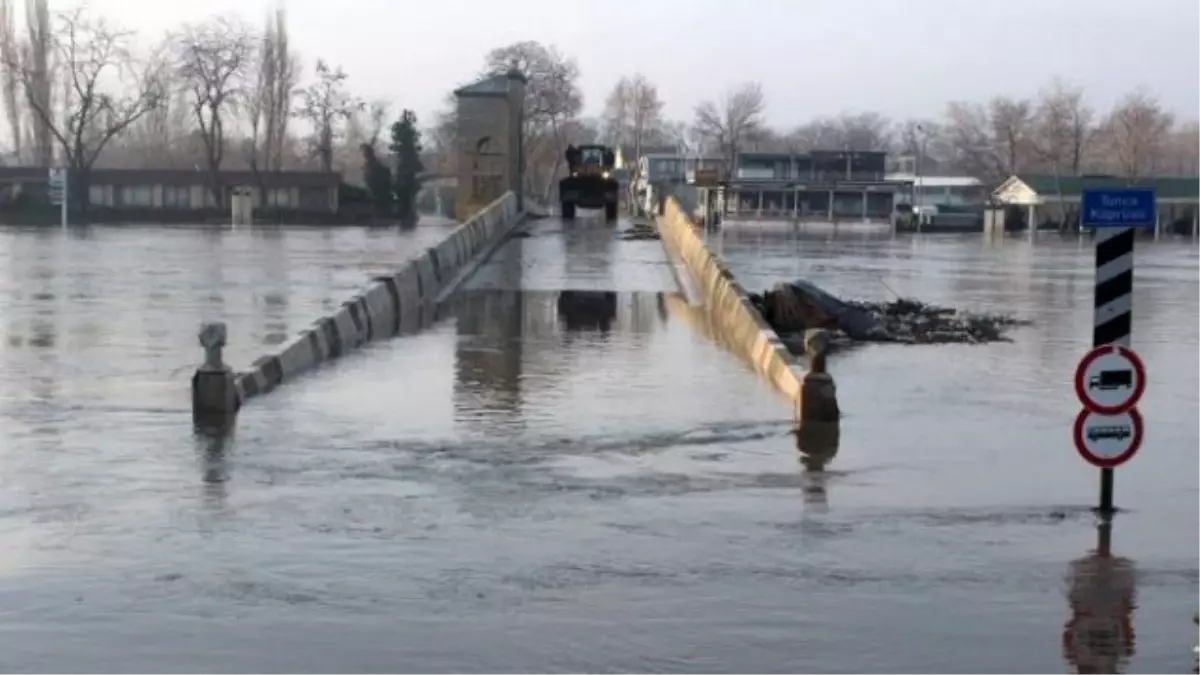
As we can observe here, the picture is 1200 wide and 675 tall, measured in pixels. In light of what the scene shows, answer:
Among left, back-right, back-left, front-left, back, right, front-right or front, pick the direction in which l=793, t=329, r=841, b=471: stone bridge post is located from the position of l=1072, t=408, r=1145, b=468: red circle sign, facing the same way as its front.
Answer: back-right

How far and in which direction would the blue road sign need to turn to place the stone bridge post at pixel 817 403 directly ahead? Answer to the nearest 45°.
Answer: approximately 135° to its right

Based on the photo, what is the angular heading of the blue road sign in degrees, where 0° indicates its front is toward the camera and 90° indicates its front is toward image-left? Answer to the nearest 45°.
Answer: approximately 0°

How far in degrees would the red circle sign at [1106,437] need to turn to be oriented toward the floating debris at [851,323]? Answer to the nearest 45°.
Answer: approximately 180°

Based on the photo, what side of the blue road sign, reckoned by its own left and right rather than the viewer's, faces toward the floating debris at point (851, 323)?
back
